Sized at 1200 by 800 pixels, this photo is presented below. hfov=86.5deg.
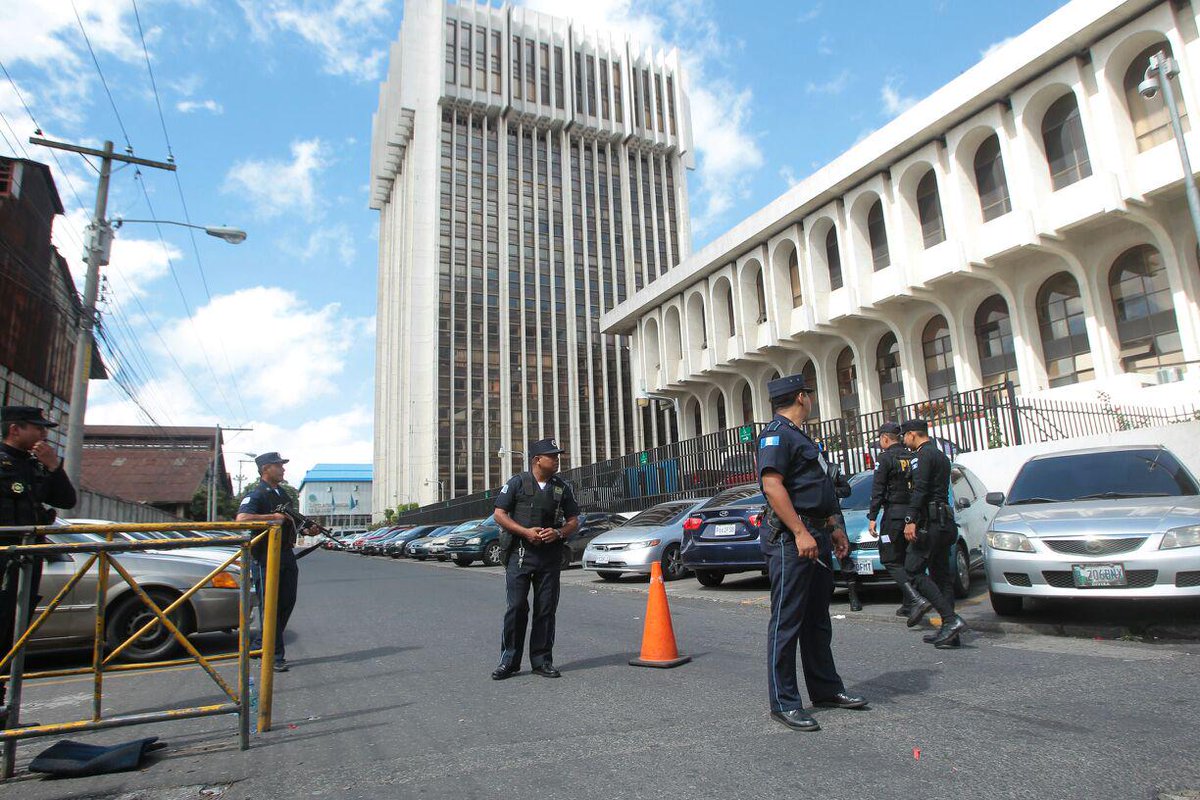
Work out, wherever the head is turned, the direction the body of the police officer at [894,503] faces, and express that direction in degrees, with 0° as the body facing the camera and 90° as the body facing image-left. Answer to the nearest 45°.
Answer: approximately 135°

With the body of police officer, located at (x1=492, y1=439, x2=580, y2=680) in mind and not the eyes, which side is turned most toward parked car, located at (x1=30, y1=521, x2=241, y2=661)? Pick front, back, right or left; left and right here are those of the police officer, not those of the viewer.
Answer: right

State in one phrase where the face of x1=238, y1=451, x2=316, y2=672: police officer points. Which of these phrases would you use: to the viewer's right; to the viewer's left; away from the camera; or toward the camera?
to the viewer's right

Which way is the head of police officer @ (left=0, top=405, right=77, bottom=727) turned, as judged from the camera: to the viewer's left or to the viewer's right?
to the viewer's right

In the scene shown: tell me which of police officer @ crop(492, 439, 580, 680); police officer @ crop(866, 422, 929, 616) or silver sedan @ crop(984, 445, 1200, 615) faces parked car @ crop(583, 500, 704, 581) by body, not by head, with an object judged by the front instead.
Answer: police officer @ crop(866, 422, 929, 616)

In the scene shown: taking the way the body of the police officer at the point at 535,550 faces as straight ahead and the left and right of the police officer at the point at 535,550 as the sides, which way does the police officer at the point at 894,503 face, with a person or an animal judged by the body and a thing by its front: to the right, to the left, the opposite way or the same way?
the opposite way
